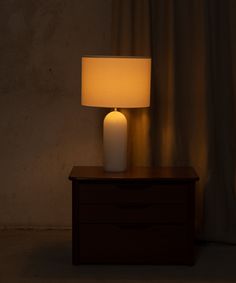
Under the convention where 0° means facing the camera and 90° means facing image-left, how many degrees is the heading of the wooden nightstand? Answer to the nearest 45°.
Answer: approximately 0°
